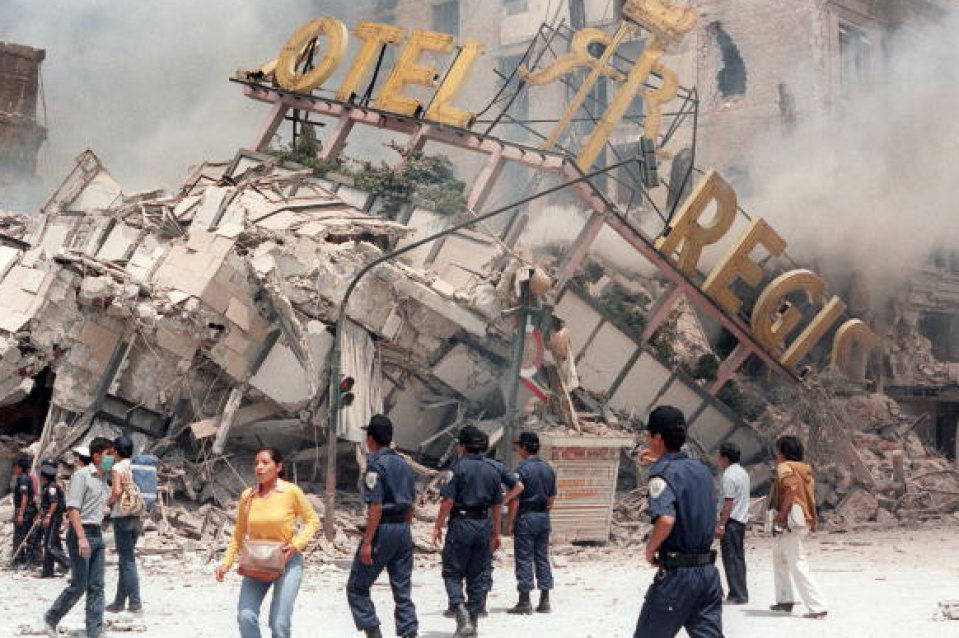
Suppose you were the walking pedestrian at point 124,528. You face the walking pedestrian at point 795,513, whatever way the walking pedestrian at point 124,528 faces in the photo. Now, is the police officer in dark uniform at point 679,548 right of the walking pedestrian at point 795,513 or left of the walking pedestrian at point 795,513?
right

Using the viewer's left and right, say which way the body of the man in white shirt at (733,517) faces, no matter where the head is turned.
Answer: facing away from the viewer and to the left of the viewer

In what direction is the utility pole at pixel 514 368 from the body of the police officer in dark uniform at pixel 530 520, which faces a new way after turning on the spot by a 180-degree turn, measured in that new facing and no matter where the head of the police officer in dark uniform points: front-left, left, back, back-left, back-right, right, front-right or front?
back-left

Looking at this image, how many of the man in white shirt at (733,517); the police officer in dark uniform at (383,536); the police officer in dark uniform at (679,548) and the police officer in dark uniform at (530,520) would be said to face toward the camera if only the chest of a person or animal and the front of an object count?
0

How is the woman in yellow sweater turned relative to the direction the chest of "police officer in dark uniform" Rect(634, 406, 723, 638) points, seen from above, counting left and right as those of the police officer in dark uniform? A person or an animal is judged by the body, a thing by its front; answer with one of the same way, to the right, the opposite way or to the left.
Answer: to the left

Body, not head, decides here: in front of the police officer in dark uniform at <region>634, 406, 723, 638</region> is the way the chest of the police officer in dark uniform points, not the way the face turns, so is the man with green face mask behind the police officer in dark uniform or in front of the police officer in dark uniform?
in front

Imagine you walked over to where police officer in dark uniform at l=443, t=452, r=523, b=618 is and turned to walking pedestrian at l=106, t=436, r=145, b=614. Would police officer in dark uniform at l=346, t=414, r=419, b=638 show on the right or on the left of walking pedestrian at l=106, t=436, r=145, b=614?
left

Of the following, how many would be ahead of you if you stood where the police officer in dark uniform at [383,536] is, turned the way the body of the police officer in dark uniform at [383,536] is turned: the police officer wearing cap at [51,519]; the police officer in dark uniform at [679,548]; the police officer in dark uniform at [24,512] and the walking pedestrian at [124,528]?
3

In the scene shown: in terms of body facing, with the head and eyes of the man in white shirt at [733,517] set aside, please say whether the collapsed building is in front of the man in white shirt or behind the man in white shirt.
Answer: in front

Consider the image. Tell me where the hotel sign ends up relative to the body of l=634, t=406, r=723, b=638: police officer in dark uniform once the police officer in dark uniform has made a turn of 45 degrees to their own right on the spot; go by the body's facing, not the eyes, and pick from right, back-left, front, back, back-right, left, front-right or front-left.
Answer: front

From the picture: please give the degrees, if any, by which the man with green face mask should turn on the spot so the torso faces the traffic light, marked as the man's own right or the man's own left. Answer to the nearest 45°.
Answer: approximately 90° to the man's own left

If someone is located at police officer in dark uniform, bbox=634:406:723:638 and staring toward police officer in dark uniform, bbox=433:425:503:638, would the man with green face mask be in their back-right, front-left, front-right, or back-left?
front-left

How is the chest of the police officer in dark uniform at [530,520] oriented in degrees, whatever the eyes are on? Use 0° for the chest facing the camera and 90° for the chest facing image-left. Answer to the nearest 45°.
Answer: approximately 135°

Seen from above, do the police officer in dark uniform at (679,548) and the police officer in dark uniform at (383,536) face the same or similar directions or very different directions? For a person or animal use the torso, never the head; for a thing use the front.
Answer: same or similar directions

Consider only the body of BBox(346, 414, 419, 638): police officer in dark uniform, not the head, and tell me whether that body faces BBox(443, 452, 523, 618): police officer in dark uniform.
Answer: no

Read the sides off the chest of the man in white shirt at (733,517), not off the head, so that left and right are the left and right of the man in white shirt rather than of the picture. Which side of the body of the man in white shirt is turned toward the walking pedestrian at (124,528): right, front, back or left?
left

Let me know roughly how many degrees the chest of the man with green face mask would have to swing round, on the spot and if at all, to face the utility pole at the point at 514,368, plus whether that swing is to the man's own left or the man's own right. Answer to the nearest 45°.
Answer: approximately 90° to the man's own left
